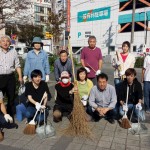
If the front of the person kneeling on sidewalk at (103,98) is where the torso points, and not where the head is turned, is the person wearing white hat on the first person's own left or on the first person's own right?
on the first person's own right

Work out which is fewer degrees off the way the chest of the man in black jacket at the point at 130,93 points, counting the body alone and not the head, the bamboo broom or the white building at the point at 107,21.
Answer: the bamboo broom

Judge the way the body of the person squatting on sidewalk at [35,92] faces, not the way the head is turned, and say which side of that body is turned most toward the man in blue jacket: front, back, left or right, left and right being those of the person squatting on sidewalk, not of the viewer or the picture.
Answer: back

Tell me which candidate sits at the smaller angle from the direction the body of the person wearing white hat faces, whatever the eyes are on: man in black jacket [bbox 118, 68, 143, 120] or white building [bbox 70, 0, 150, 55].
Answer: the man in black jacket

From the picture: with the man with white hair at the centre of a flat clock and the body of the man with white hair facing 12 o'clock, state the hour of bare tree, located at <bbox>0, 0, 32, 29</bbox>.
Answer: The bare tree is roughly at 6 o'clock from the man with white hair.

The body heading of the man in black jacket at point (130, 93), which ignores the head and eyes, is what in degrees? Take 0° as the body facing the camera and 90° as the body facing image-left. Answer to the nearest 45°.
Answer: approximately 0°

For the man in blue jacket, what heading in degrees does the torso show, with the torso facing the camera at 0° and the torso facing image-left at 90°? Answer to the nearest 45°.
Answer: approximately 0°

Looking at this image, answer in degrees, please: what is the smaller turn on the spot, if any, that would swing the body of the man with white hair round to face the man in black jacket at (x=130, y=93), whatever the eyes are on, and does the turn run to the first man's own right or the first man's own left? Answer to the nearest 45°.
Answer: approximately 90° to the first man's own left
